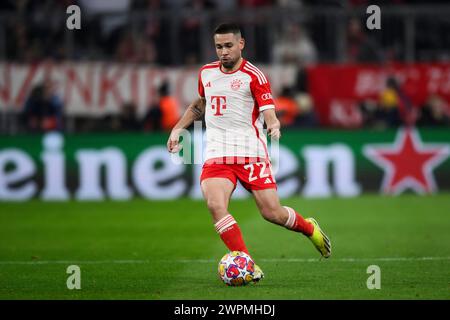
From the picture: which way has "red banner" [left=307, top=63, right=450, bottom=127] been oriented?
toward the camera

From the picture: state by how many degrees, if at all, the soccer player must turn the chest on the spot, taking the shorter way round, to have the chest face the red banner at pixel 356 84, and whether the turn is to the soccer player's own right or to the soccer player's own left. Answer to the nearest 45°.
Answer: approximately 135° to the soccer player's own right

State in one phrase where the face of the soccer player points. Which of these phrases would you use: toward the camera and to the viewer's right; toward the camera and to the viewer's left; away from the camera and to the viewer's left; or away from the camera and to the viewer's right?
toward the camera and to the viewer's left

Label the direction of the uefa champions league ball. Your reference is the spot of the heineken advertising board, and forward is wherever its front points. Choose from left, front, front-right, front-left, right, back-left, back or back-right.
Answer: front

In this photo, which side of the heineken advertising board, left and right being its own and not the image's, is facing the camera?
front

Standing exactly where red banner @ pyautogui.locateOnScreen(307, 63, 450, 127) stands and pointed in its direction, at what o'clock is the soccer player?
The soccer player is roughly at 12 o'clock from the red banner.

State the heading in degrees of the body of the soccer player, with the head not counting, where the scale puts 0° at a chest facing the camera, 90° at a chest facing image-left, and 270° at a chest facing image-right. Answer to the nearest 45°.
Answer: approximately 45°

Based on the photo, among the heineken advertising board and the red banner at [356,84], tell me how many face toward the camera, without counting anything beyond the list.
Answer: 2

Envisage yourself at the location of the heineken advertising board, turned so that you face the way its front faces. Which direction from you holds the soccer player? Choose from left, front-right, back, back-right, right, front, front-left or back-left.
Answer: front

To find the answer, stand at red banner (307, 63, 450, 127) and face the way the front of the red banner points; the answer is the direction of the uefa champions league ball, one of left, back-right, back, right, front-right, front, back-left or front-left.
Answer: front
